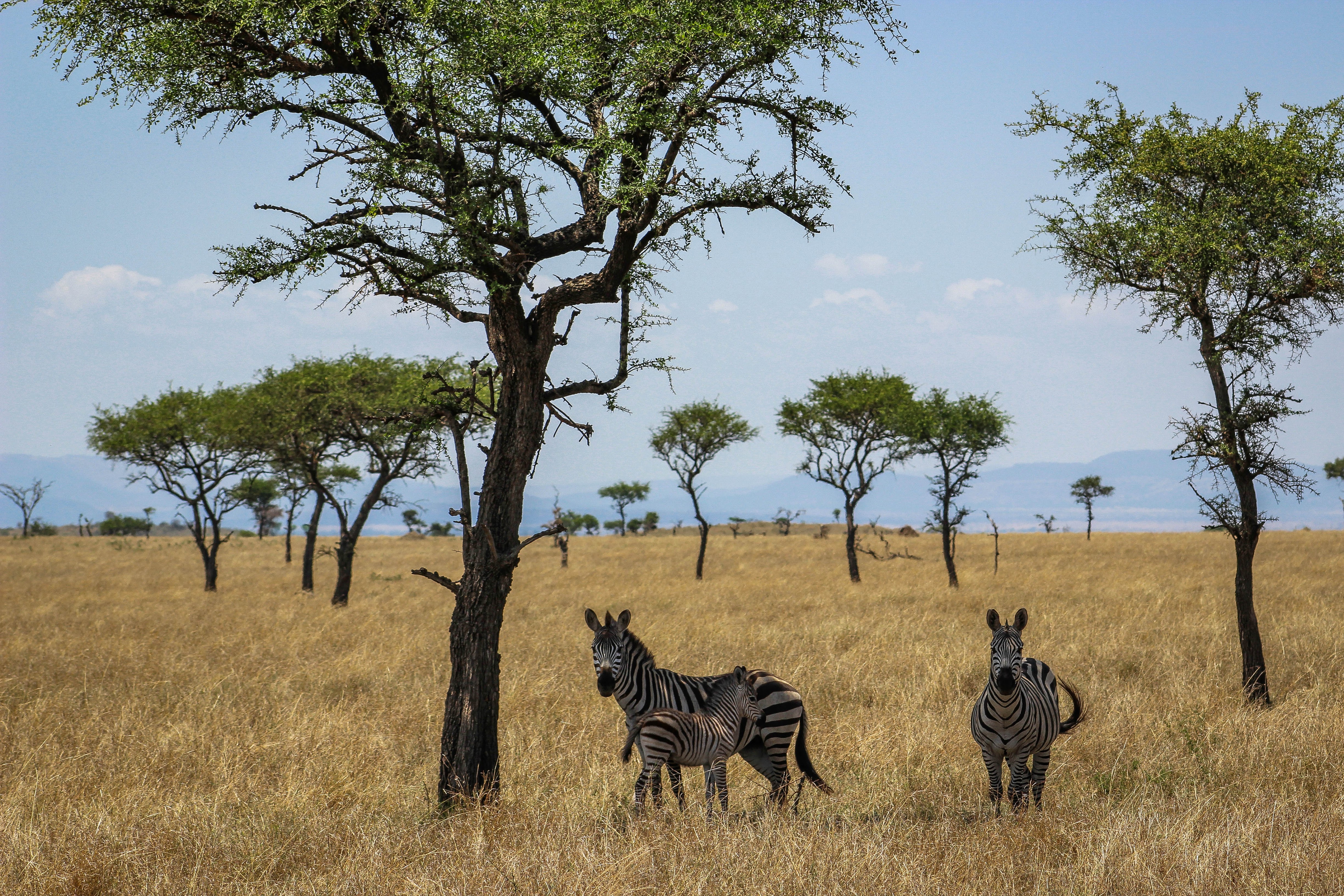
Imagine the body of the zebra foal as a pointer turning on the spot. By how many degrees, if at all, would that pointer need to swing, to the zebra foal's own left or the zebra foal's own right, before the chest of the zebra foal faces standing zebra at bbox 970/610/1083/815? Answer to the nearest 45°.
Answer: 0° — it already faces it

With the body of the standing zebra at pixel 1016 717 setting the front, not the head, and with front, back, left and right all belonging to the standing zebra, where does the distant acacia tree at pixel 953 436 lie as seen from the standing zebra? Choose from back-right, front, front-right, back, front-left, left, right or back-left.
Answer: back

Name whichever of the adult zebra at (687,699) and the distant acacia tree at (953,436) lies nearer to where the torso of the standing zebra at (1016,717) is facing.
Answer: the adult zebra

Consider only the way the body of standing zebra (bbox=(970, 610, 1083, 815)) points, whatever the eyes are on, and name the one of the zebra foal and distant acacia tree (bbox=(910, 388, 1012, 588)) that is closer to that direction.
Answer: the zebra foal

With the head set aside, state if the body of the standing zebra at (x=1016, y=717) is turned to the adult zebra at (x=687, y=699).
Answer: no

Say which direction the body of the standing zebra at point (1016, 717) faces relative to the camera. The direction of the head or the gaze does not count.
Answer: toward the camera

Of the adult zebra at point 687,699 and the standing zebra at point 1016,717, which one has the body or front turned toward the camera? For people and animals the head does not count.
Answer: the standing zebra

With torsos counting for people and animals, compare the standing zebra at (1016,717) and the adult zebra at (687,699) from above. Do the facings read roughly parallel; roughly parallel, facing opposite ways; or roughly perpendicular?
roughly perpendicular

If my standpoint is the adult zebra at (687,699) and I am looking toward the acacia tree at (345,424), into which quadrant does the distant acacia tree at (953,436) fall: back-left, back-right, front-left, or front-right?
front-right

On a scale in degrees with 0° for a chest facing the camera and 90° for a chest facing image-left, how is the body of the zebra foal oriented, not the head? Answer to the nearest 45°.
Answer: approximately 270°

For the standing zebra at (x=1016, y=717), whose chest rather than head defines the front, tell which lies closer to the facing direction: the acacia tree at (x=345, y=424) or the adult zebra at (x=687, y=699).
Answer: the adult zebra
